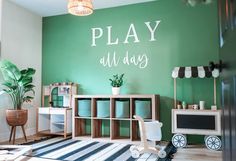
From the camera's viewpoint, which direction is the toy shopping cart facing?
to the viewer's right

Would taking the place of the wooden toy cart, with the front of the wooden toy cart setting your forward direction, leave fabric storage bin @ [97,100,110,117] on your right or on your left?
on your right

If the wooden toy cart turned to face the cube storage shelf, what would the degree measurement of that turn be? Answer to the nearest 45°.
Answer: approximately 90° to its right

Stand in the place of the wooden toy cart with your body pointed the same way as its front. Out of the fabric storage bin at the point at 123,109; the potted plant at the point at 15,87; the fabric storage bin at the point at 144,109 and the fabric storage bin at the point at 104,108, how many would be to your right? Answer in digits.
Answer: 4

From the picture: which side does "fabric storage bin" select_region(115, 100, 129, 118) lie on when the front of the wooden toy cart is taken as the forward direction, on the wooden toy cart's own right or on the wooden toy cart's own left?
on the wooden toy cart's own right

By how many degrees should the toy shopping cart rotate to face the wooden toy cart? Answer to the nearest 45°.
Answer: approximately 45° to its left

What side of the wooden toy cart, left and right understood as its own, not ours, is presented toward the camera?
front

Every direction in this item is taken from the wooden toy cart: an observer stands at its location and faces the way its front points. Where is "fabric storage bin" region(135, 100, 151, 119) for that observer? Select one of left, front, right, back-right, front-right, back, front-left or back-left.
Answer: right

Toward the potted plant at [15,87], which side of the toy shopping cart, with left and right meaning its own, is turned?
back

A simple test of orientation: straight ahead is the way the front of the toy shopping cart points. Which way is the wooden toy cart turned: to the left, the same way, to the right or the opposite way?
to the right
